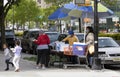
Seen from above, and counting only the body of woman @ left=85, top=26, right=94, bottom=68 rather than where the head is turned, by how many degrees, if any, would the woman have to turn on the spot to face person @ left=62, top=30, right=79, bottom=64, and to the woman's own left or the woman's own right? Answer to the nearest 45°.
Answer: approximately 45° to the woman's own right

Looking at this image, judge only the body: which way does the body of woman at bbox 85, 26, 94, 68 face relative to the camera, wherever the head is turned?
to the viewer's left

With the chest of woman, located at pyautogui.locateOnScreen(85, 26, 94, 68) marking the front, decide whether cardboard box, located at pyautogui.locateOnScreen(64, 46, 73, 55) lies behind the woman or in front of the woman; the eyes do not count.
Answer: in front

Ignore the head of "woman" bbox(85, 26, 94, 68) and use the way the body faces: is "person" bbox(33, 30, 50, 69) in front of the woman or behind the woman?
in front

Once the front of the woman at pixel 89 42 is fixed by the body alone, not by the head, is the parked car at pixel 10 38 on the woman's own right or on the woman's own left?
on the woman's own right

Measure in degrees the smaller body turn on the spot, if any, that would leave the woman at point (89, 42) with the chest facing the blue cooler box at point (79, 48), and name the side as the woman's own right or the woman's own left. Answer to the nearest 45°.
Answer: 0° — they already face it

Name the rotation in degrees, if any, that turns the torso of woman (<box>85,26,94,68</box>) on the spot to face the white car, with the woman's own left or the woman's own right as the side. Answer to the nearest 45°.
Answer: approximately 135° to the woman's own right

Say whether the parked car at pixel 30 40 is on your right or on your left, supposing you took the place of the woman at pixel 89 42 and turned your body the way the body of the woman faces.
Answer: on your right
